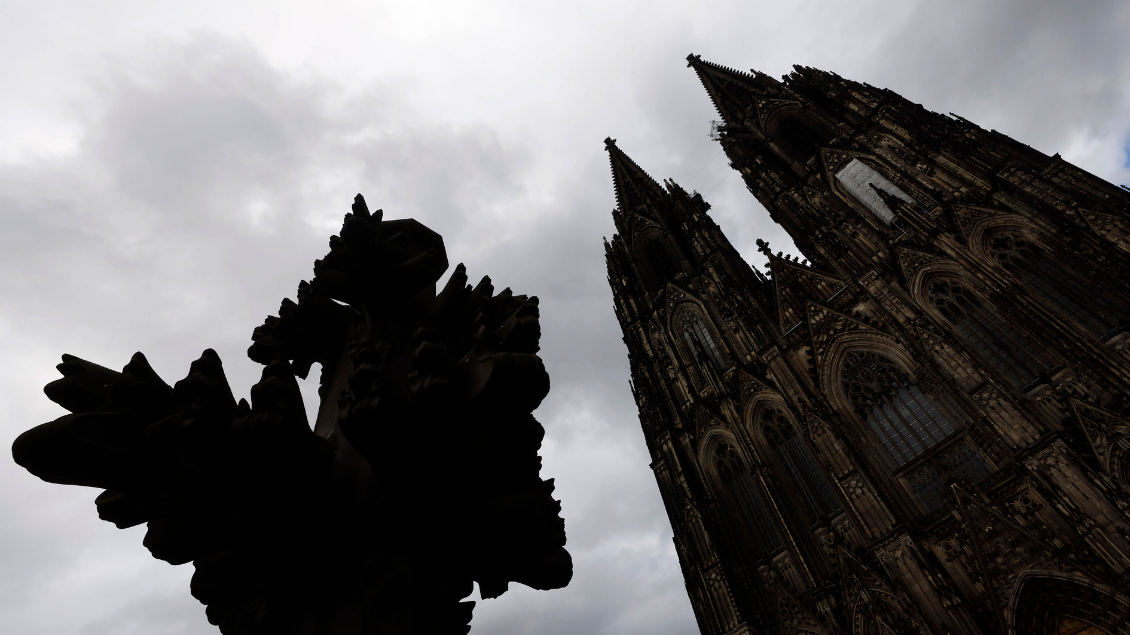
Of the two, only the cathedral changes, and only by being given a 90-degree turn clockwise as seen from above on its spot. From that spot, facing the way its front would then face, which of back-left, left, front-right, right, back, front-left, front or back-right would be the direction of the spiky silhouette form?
back-left

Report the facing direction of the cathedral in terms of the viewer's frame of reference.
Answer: facing the viewer and to the left of the viewer
